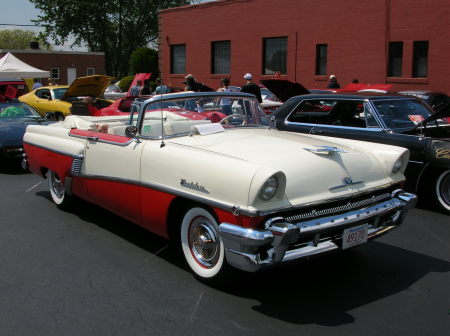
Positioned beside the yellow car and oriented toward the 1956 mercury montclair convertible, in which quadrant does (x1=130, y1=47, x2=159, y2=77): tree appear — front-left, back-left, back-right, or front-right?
back-left

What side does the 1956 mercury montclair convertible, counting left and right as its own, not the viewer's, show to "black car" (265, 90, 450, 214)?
left

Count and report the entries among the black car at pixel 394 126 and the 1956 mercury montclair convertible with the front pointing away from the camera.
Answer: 0

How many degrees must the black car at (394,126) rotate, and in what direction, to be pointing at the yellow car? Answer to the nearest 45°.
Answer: approximately 180°

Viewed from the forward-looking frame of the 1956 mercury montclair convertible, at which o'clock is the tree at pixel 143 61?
The tree is roughly at 7 o'clock from the 1956 mercury montclair convertible.

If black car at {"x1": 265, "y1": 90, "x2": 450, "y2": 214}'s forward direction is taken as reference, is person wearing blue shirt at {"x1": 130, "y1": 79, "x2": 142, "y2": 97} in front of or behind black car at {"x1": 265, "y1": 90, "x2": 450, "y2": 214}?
behind

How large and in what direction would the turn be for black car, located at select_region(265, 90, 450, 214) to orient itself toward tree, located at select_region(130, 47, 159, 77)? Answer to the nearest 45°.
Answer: approximately 180°

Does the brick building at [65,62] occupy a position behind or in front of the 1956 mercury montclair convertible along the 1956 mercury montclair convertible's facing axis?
behind

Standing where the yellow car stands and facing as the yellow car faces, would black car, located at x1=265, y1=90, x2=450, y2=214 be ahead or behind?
ahead

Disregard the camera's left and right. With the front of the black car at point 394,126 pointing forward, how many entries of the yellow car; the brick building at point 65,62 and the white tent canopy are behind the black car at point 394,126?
3

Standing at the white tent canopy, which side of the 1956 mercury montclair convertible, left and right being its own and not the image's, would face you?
back
